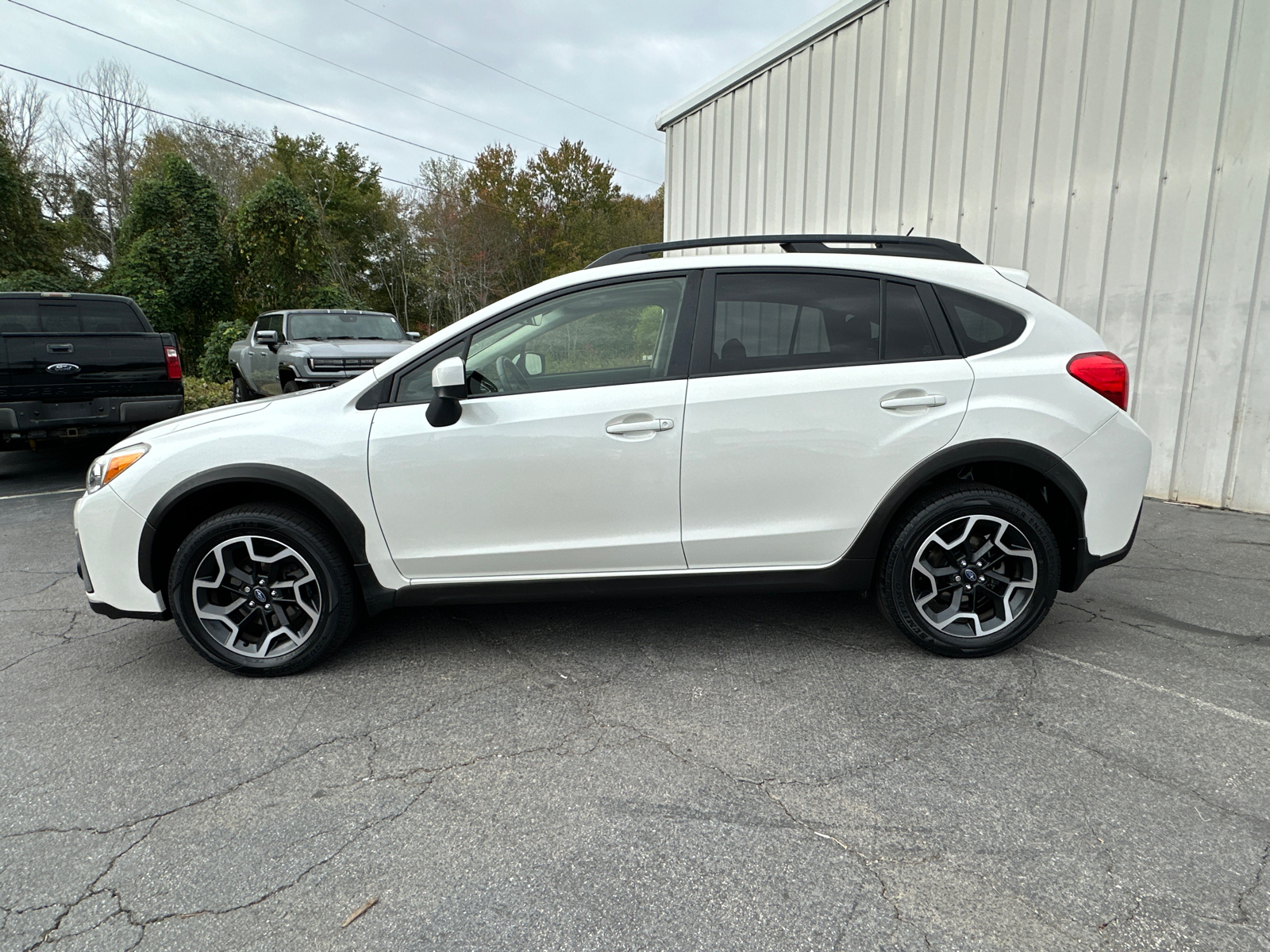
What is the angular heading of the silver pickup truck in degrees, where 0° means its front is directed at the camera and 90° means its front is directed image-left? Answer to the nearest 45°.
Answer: approximately 315°

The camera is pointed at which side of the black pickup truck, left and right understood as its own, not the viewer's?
back

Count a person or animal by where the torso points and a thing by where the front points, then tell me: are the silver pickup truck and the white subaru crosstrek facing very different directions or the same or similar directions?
very different directions

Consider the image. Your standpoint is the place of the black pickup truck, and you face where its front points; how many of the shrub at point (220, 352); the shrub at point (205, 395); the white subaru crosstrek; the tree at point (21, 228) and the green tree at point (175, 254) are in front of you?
4

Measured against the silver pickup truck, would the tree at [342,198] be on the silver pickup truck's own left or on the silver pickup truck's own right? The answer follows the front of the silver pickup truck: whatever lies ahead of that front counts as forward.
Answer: on the silver pickup truck's own left

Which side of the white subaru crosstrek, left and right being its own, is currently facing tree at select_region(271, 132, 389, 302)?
right

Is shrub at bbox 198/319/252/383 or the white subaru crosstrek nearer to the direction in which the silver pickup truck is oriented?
the white subaru crosstrek

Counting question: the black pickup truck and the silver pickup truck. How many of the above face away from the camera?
1

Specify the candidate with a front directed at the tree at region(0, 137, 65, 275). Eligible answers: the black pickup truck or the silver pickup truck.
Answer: the black pickup truck

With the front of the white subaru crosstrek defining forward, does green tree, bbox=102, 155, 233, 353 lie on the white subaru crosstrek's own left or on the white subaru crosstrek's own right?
on the white subaru crosstrek's own right

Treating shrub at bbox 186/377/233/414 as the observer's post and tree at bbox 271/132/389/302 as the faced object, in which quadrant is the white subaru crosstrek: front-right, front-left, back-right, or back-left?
back-right

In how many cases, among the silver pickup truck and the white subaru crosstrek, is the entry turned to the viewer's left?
1

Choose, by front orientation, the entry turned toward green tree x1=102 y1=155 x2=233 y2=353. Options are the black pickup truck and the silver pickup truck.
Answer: the black pickup truck

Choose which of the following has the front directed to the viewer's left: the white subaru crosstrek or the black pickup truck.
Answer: the white subaru crosstrek

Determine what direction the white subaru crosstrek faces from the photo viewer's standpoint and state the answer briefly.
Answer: facing to the left of the viewer
